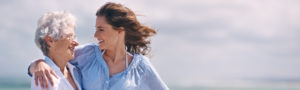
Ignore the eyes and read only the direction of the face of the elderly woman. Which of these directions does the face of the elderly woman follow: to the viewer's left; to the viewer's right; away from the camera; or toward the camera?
to the viewer's right

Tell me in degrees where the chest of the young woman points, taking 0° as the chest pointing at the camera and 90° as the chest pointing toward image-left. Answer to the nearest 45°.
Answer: approximately 45°
